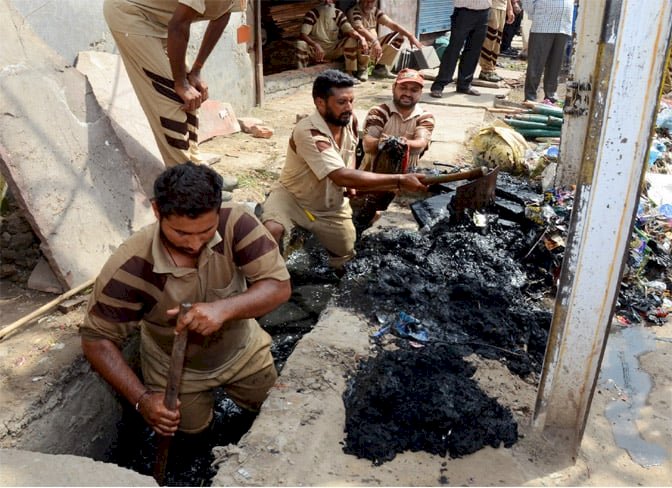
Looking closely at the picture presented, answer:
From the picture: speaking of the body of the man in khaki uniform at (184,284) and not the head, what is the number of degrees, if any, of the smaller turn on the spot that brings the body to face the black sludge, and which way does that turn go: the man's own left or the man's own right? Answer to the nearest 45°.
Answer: approximately 45° to the man's own left

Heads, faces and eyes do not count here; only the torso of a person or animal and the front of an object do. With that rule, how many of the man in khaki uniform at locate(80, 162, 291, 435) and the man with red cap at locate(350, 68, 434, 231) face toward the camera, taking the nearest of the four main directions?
2

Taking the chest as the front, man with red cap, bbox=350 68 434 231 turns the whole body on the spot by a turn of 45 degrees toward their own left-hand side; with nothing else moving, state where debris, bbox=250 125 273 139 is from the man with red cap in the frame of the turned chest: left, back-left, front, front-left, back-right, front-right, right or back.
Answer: back

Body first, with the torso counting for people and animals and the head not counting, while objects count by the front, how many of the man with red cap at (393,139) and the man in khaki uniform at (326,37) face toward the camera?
2

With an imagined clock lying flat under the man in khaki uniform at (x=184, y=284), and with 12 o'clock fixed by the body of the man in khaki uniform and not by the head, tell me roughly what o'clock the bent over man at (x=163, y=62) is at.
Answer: The bent over man is roughly at 6 o'clock from the man in khaki uniform.

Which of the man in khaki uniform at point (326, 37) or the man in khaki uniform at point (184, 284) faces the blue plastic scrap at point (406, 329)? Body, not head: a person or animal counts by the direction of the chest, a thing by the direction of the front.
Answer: the man in khaki uniform at point (326, 37)

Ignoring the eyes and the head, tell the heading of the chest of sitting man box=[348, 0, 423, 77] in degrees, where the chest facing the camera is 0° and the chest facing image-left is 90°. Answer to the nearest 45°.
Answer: approximately 315°

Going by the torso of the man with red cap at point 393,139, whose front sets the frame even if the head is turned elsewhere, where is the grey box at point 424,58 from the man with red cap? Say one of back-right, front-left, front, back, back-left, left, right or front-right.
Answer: back

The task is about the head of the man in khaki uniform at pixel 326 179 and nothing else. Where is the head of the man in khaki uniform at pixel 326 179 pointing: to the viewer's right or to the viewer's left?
to the viewer's right

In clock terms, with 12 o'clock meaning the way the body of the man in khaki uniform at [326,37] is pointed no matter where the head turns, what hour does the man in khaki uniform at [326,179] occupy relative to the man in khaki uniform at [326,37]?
the man in khaki uniform at [326,179] is roughly at 12 o'clock from the man in khaki uniform at [326,37].
